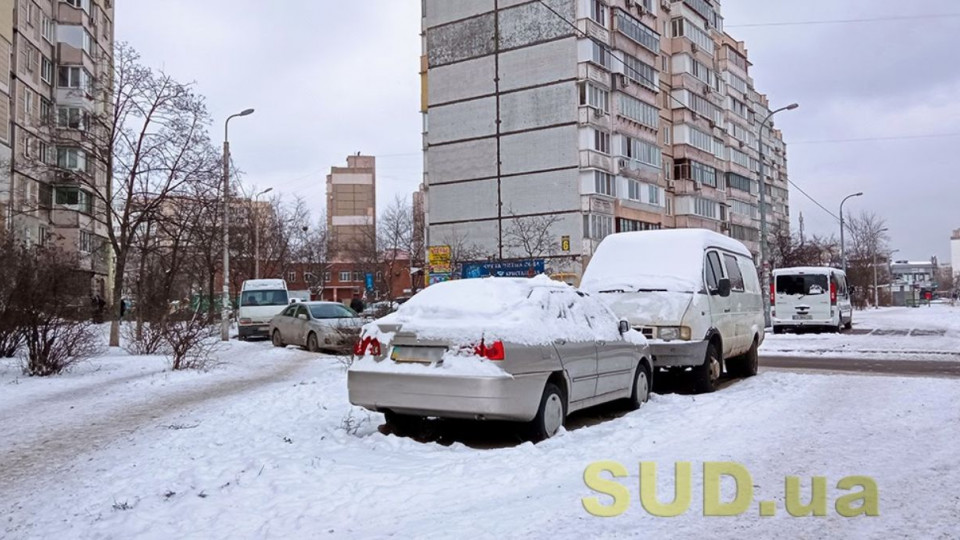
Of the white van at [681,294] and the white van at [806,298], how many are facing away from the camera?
1

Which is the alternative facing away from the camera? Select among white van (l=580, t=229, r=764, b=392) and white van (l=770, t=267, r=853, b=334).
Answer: white van (l=770, t=267, r=853, b=334)

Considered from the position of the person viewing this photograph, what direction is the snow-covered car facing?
facing away from the viewer and to the right of the viewer

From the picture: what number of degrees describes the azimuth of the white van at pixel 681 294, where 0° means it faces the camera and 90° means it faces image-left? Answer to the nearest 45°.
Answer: approximately 45°

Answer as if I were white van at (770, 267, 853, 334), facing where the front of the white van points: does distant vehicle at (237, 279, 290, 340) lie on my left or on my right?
on my left

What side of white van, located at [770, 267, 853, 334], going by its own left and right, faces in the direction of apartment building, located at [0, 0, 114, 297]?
left

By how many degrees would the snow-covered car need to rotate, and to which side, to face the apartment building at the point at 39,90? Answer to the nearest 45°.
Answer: approximately 90° to its left

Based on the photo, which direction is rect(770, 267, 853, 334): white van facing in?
away from the camera

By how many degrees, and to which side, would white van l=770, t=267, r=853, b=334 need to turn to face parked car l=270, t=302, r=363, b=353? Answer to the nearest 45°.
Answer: approximately 135° to its left

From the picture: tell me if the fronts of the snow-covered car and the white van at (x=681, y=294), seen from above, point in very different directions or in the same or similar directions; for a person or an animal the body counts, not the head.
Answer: very different directions

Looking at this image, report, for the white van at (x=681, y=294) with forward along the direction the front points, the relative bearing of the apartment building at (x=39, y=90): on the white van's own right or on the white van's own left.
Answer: on the white van's own right

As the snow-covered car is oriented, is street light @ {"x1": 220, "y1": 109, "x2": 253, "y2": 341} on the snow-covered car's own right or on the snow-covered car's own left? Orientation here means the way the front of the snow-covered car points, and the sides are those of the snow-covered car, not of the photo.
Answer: on the snow-covered car's own left
